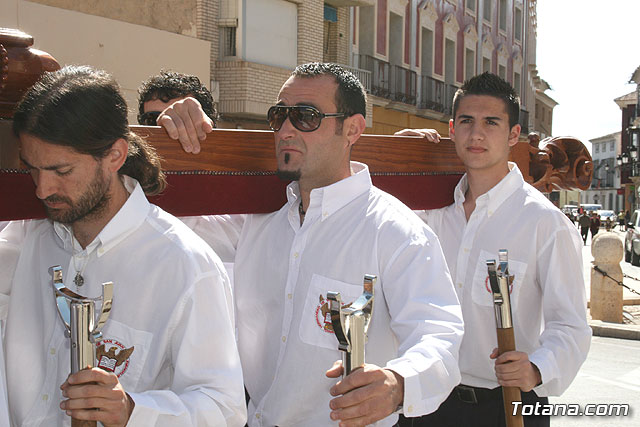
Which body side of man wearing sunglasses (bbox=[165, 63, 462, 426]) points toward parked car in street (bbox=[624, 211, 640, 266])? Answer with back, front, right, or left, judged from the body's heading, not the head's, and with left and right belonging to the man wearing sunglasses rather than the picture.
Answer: back

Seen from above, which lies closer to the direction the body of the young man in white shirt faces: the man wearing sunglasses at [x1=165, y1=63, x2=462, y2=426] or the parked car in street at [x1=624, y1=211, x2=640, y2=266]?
the man wearing sunglasses

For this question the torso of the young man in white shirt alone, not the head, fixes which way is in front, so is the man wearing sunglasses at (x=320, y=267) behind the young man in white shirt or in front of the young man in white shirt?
in front

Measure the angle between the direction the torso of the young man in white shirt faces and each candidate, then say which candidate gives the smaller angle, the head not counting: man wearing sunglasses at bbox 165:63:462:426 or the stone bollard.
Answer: the man wearing sunglasses

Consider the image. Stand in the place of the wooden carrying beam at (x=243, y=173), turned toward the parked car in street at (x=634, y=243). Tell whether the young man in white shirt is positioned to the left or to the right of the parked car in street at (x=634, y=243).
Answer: right

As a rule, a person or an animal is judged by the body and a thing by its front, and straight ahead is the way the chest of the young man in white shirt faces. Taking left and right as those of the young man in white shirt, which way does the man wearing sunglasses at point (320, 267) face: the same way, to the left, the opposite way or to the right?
the same way

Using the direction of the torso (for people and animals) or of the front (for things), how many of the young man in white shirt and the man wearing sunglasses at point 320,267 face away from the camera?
0

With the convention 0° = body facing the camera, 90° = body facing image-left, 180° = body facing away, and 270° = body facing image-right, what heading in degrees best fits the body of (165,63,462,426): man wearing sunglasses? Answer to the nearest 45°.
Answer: approximately 45°

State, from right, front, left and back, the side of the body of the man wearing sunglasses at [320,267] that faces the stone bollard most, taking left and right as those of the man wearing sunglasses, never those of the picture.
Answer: back

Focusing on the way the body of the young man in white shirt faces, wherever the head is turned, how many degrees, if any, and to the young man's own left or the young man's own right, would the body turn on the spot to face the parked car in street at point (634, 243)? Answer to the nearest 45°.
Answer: approximately 135° to the young man's own right

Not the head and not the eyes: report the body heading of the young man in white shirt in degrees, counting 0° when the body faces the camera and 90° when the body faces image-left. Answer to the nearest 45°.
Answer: approximately 45°
